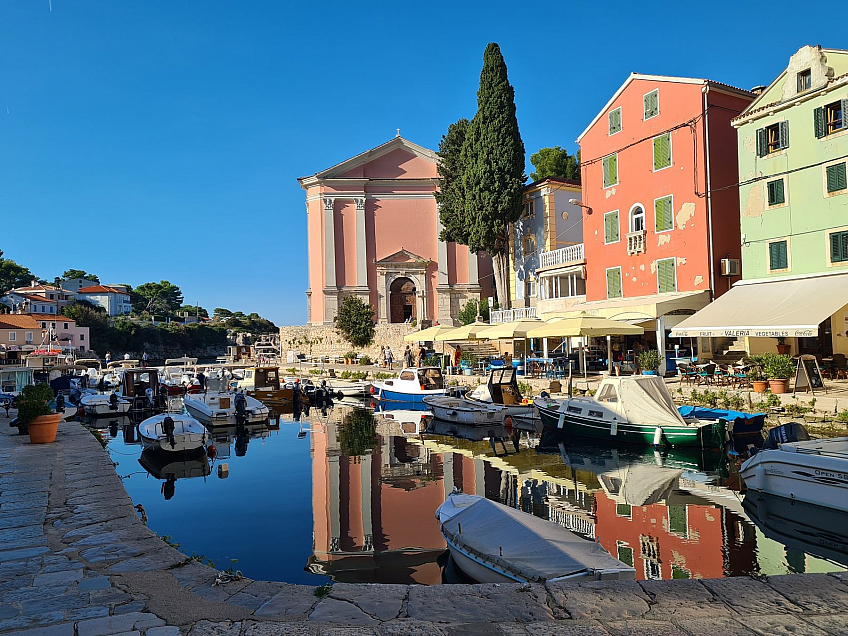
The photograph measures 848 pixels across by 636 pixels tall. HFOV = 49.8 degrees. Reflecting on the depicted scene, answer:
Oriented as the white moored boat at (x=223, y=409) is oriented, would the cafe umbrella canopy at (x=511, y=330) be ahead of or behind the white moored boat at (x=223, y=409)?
behind

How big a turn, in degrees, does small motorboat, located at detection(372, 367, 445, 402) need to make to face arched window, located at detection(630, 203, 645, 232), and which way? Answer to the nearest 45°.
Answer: approximately 180°

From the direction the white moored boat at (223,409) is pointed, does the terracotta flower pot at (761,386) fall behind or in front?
behind

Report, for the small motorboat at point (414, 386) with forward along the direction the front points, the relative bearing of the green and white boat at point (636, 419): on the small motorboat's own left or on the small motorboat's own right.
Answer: on the small motorboat's own left

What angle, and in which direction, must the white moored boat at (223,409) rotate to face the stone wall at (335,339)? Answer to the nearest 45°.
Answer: approximately 45° to its right

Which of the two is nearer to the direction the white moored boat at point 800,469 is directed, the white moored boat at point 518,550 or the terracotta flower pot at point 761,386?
the white moored boat

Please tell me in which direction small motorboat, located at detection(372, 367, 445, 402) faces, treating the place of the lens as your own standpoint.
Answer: facing to the left of the viewer
